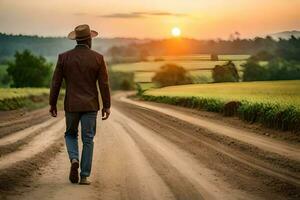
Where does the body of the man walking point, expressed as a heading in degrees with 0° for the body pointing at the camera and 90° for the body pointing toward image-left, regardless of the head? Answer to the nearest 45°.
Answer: approximately 180°
